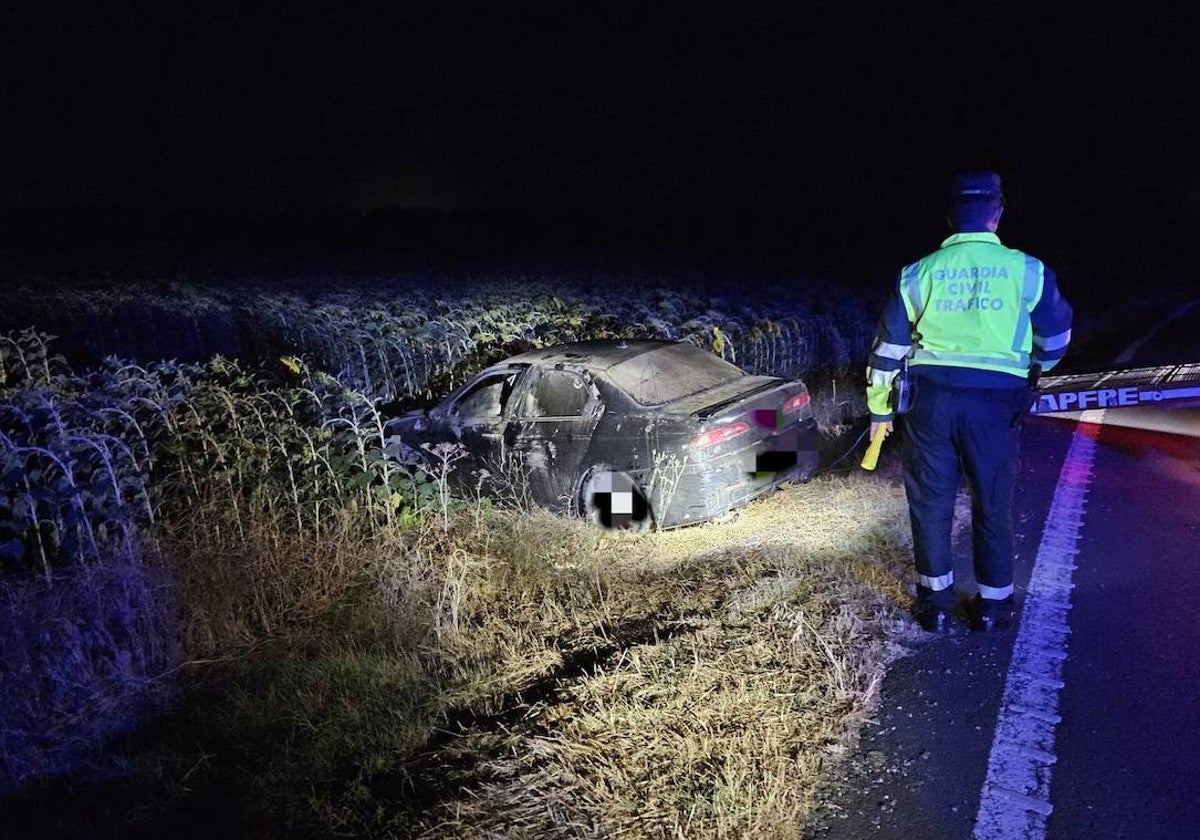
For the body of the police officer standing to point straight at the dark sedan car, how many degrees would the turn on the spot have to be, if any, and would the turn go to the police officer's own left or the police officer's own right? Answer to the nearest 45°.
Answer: approximately 45° to the police officer's own left

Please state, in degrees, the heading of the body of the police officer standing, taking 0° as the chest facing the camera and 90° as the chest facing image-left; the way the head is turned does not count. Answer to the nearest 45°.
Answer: approximately 180°

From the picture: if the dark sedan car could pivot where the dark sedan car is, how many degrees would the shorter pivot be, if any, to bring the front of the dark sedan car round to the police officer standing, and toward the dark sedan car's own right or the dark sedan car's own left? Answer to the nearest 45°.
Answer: approximately 180°

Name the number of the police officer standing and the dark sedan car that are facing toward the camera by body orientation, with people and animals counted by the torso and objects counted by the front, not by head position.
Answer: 0

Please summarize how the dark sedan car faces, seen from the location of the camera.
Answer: facing away from the viewer and to the left of the viewer

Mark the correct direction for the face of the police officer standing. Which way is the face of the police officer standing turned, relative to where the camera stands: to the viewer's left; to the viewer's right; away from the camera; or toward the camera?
away from the camera
